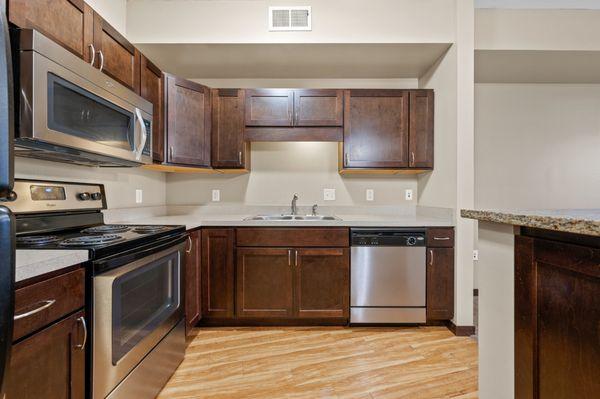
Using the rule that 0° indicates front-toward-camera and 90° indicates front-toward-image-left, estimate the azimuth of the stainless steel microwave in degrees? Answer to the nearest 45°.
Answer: approximately 315°

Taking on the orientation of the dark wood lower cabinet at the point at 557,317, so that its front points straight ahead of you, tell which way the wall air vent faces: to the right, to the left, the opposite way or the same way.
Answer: to the left

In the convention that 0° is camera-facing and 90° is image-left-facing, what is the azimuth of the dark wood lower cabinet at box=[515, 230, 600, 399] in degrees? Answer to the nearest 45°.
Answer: approximately 45°

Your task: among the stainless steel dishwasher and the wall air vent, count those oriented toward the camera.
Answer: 2

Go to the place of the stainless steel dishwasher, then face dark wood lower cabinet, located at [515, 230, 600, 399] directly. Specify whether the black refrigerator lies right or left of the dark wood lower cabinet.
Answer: right

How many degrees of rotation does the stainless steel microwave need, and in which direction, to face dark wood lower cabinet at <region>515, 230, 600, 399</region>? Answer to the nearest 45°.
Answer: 0° — it already faces it

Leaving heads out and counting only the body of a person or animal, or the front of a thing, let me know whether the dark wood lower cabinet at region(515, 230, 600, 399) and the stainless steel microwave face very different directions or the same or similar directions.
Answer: very different directions

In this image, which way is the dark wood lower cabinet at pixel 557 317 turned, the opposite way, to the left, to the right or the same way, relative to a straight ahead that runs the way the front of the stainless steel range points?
the opposite way

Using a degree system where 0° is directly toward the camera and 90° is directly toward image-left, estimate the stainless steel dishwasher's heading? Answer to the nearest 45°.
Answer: approximately 0°
